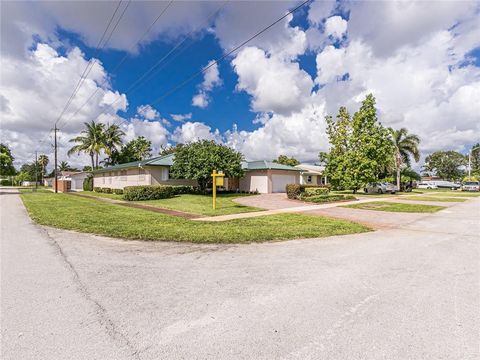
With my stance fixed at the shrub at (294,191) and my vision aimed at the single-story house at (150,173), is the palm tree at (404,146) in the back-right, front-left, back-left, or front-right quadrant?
back-right

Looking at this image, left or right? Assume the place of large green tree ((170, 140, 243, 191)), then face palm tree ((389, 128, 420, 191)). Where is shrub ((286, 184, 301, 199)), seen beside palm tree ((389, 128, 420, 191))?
right

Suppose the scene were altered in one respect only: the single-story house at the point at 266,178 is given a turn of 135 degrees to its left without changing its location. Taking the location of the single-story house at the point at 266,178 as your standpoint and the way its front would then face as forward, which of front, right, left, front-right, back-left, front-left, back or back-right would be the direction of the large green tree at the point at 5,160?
left

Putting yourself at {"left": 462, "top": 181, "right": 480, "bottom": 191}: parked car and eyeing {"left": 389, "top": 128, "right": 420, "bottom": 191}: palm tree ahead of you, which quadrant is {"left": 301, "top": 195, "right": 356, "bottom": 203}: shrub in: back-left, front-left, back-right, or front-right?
front-left

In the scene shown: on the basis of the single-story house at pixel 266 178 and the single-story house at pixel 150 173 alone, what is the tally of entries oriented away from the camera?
0

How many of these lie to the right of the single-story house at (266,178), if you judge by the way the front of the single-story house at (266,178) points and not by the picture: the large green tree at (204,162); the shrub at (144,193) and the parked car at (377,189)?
2

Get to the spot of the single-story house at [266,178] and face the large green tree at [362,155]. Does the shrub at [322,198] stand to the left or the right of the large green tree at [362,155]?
right

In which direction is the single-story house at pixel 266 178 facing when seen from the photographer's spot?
facing the viewer and to the right of the viewer

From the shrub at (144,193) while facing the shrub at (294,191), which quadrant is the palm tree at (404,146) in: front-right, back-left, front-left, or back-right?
front-left

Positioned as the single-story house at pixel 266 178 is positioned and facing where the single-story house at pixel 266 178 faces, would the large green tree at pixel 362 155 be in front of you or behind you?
in front

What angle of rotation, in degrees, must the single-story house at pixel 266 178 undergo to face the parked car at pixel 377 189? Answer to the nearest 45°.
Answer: approximately 45° to its left
